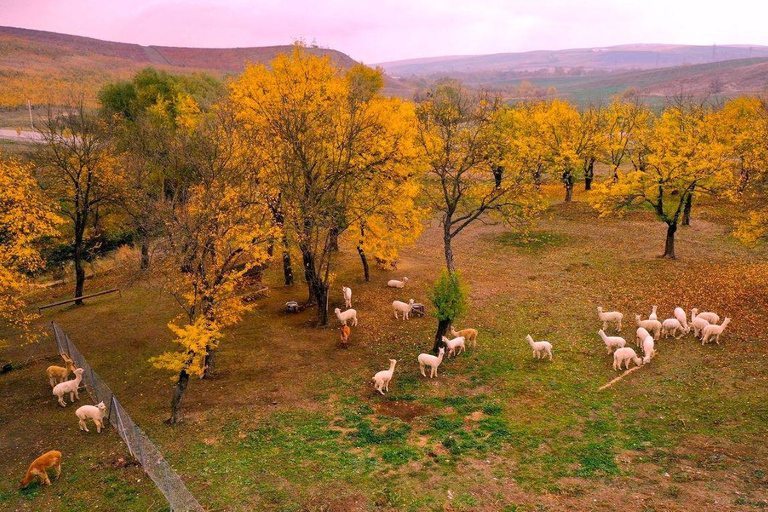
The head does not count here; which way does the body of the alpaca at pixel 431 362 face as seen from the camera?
to the viewer's right

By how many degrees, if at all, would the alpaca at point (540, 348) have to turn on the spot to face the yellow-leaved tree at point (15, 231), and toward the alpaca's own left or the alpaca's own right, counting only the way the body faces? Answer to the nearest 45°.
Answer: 0° — it already faces it

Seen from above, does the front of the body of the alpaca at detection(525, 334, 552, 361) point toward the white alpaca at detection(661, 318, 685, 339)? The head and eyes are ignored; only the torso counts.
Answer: no

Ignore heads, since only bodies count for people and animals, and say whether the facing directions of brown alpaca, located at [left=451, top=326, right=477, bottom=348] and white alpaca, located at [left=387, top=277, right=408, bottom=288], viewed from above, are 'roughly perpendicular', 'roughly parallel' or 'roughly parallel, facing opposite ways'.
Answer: roughly parallel, facing opposite ways

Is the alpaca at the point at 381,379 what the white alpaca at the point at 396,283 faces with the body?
no

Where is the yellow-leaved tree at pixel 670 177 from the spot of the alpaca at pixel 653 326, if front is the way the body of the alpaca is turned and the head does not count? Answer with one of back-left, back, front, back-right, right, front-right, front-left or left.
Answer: right

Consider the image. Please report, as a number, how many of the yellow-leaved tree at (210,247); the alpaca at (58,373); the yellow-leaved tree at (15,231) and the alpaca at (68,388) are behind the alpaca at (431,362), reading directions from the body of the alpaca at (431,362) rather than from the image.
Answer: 4

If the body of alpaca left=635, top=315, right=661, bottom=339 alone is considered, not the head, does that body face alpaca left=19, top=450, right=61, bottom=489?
no

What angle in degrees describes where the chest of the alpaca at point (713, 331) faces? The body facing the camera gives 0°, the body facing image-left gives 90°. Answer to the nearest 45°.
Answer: approximately 270°

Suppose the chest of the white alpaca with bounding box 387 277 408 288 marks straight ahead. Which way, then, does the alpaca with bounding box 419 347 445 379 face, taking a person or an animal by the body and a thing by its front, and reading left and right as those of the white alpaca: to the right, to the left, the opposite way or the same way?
the same way

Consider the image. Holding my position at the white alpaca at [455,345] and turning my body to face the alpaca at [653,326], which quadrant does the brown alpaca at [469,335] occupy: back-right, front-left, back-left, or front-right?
front-left

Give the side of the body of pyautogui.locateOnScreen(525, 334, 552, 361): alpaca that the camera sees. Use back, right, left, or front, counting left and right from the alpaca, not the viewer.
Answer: left
